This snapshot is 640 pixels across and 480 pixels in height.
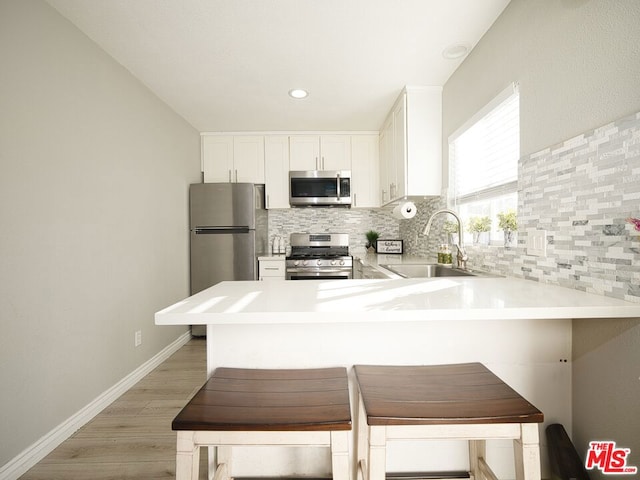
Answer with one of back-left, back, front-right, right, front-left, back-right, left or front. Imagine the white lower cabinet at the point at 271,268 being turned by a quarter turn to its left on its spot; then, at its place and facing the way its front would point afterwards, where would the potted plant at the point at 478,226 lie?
front-right

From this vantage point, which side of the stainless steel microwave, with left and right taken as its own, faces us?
front

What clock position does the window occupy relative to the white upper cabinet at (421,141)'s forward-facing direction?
The window is roughly at 8 o'clock from the white upper cabinet.

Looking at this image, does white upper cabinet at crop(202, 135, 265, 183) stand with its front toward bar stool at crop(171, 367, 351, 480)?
yes

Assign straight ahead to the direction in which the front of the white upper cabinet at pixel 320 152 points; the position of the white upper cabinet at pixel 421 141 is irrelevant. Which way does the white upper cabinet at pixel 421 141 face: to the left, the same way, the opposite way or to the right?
to the right

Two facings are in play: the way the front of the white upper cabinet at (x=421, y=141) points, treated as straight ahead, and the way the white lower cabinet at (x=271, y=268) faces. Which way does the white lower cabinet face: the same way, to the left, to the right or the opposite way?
to the left

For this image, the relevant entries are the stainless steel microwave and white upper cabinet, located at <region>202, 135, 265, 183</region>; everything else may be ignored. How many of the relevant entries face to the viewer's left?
0

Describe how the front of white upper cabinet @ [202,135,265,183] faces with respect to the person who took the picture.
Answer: facing the viewer

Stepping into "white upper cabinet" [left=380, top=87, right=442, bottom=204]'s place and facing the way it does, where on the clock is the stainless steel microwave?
The stainless steel microwave is roughly at 1 o'clock from the white upper cabinet.

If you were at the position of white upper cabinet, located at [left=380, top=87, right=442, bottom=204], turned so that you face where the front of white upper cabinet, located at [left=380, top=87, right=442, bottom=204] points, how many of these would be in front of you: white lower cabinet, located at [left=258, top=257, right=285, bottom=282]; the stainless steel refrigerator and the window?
2

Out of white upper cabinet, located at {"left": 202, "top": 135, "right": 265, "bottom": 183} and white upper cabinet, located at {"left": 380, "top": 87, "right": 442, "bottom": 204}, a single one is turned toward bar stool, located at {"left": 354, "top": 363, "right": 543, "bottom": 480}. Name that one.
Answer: white upper cabinet, located at {"left": 202, "top": 135, "right": 265, "bottom": 183}

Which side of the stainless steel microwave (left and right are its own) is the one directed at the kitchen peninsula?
front

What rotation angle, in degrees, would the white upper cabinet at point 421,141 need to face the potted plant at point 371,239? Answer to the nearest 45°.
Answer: approximately 45° to its right

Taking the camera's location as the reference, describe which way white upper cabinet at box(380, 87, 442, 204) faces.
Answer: facing to the left of the viewer

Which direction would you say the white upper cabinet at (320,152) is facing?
toward the camera

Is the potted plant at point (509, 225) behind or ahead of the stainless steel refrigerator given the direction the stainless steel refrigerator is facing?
ahead
